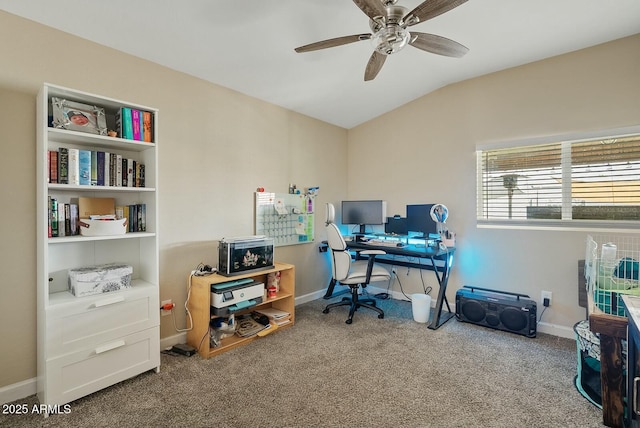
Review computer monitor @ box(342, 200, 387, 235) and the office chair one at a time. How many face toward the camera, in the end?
1

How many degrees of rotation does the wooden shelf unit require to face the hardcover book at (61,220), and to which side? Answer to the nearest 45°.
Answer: approximately 90° to its right

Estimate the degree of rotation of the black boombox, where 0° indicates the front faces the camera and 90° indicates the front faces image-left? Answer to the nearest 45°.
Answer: approximately 45°

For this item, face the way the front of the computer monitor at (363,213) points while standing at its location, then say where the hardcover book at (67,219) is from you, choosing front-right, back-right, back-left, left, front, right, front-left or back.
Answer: front-right

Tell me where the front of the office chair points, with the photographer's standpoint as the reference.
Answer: facing to the right of the viewer
